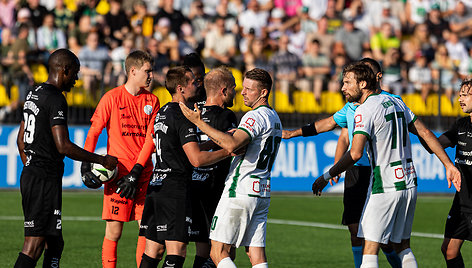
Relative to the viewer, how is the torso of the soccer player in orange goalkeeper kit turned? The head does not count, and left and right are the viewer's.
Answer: facing the viewer and to the right of the viewer

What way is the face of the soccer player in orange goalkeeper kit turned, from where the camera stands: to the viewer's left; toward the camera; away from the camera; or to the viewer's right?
to the viewer's right
